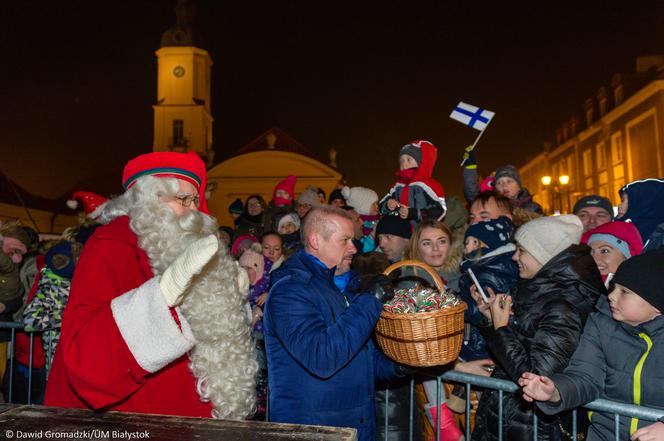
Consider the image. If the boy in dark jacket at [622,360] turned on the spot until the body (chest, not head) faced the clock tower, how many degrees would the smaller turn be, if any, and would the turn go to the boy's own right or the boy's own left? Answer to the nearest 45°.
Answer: approximately 90° to the boy's own right

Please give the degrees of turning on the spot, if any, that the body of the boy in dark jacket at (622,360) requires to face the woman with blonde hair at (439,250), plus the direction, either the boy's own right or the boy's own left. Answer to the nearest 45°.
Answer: approximately 90° to the boy's own right

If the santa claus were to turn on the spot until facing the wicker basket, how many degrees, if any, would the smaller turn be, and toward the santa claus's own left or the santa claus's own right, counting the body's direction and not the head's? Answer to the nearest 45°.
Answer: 0° — they already face it

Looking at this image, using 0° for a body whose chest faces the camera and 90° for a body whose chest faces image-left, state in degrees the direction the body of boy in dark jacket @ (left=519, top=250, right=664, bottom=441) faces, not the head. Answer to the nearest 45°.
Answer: approximately 45°

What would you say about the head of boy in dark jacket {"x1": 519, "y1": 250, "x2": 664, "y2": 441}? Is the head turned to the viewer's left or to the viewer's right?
to the viewer's left

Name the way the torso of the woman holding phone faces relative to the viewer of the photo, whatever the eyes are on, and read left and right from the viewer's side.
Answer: facing to the left of the viewer

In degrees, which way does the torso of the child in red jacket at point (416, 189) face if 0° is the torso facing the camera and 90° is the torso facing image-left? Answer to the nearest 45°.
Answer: approximately 45°

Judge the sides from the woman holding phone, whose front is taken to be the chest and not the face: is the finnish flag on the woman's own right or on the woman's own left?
on the woman's own right

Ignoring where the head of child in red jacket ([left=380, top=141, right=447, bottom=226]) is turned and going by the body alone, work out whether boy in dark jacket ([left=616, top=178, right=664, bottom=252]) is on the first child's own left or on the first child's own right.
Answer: on the first child's own left

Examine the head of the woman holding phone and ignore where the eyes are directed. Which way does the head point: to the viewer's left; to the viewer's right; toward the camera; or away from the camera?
to the viewer's left

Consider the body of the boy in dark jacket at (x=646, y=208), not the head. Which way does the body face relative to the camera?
to the viewer's left

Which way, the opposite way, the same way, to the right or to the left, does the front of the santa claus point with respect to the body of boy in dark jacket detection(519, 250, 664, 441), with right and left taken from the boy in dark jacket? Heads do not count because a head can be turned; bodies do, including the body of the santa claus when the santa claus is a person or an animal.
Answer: the opposite way

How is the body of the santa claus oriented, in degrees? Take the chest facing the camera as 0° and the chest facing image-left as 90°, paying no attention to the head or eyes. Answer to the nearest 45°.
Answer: approximately 270°
